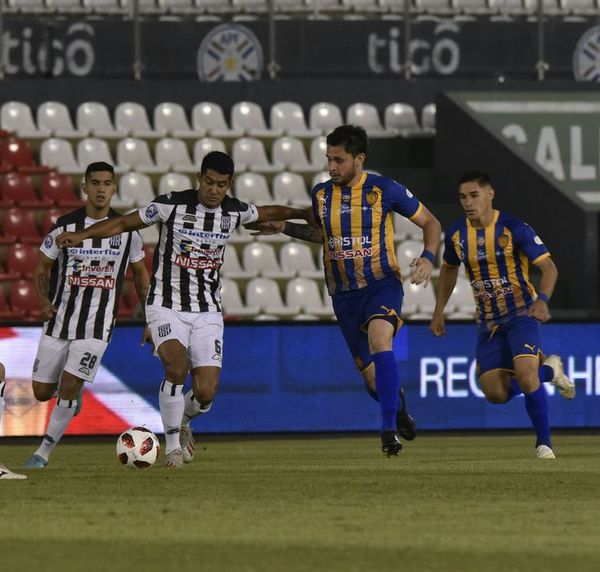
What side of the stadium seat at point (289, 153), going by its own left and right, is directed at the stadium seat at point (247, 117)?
back

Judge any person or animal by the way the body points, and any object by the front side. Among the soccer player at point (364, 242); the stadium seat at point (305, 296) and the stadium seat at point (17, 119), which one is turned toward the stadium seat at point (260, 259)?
the stadium seat at point (17, 119)

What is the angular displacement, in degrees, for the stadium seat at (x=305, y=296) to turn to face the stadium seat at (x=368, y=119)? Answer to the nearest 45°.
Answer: approximately 135° to its left

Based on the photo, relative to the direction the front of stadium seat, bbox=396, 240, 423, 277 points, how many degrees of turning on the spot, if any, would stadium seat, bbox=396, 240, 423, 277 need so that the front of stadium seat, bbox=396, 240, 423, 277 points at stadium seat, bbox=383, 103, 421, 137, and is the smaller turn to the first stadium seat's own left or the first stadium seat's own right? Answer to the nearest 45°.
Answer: approximately 180°

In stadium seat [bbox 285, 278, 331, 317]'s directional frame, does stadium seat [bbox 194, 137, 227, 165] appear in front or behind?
behind

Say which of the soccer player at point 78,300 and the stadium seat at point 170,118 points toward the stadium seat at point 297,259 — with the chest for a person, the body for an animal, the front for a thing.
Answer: the stadium seat at point 170,118

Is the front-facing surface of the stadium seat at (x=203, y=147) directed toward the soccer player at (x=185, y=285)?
yes

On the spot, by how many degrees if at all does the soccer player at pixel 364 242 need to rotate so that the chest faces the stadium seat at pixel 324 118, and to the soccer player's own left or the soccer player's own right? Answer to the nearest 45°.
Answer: approximately 135° to the soccer player's own right

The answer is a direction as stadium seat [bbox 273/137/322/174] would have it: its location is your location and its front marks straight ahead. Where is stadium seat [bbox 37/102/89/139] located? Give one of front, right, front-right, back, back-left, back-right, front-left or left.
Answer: back-right
